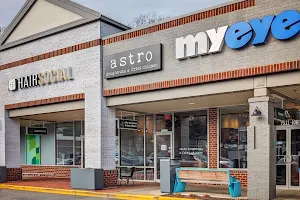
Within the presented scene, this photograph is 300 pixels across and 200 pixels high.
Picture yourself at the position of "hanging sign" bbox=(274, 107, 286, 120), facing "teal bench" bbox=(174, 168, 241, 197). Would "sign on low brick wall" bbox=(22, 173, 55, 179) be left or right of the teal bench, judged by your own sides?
right

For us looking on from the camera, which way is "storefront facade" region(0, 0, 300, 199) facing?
facing the viewer and to the left of the viewer
